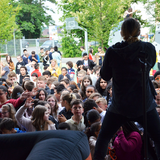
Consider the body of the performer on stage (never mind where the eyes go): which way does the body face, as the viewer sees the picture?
away from the camera

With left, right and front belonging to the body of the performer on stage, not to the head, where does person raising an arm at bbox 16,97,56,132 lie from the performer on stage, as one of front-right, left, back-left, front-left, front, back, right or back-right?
front-left

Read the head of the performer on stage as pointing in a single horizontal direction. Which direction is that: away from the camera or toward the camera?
away from the camera

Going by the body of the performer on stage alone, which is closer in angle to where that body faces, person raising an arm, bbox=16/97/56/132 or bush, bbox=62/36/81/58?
the bush

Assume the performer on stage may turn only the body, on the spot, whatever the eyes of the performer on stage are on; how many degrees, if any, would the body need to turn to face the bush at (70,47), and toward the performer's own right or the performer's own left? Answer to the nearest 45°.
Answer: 0° — they already face it
